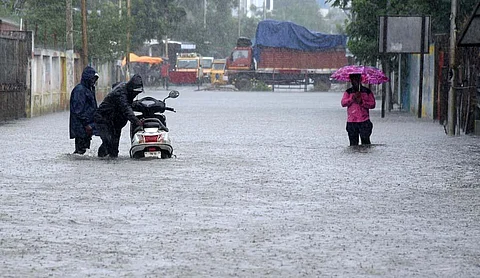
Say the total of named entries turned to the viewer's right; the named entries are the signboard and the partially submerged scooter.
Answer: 0

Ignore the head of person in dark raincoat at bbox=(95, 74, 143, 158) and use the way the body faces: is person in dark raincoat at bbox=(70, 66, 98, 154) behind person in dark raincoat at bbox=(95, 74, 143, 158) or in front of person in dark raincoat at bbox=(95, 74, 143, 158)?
behind

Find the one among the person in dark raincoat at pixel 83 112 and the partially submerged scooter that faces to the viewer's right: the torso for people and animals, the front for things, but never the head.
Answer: the person in dark raincoat

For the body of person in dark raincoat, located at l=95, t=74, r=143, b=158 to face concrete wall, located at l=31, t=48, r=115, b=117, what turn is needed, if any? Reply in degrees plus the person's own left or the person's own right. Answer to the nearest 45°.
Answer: approximately 90° to the person's own left

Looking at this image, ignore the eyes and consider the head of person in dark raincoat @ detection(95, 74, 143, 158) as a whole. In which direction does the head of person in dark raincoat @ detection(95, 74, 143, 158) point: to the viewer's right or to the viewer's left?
to the viewer's right

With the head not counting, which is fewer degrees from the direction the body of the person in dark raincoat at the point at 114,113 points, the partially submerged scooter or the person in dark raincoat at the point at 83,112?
the partially submerged scooter

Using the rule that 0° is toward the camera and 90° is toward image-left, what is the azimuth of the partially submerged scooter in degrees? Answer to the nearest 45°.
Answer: approximately 180°

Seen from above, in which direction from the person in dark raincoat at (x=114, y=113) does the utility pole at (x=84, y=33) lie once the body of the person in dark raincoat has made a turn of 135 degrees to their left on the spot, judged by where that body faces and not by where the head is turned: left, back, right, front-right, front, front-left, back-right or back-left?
front-right
